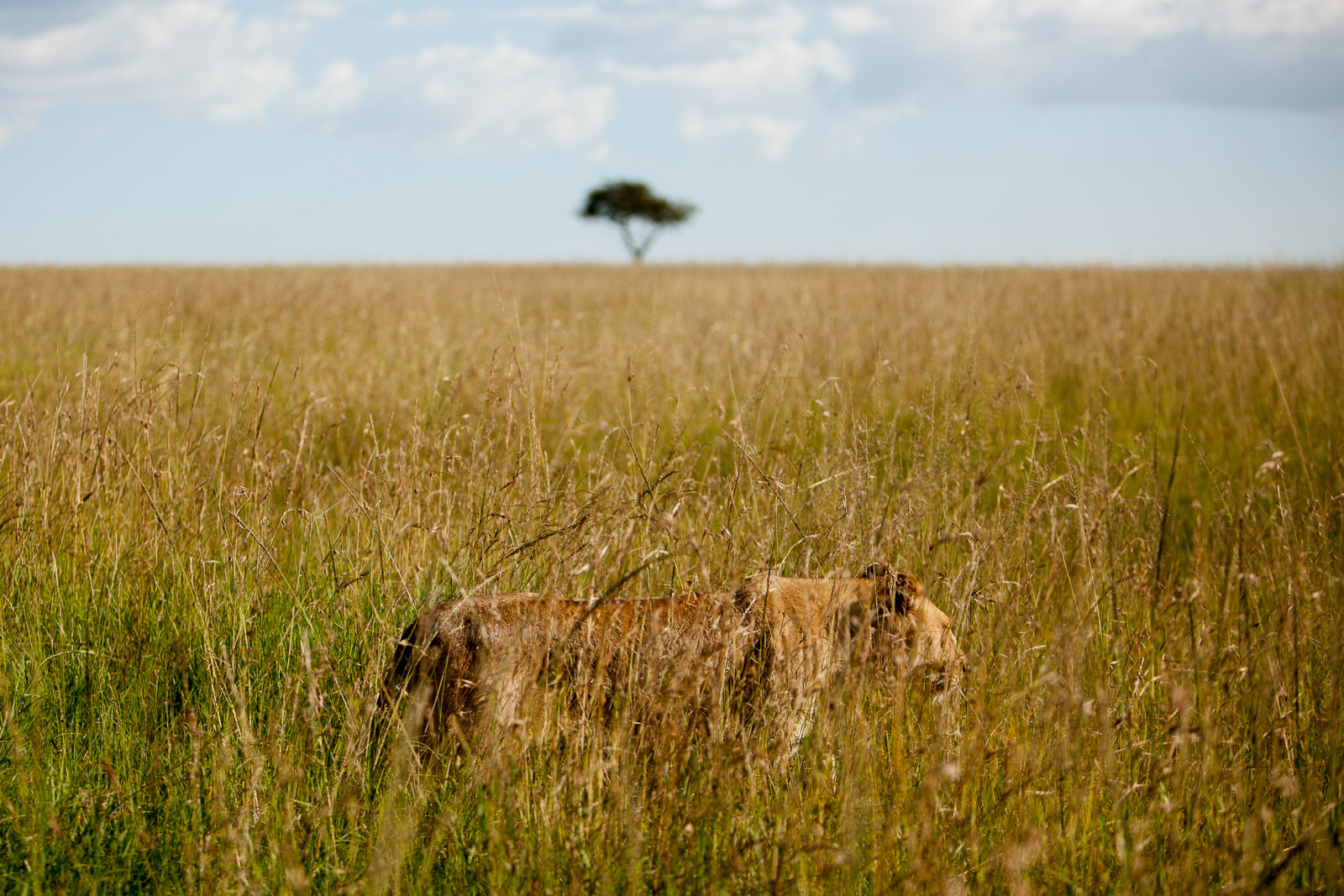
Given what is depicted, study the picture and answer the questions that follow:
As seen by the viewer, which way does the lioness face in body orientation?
to the viewer's right

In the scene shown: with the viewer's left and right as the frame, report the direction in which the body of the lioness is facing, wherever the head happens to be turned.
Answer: facing to the right of the viewer
